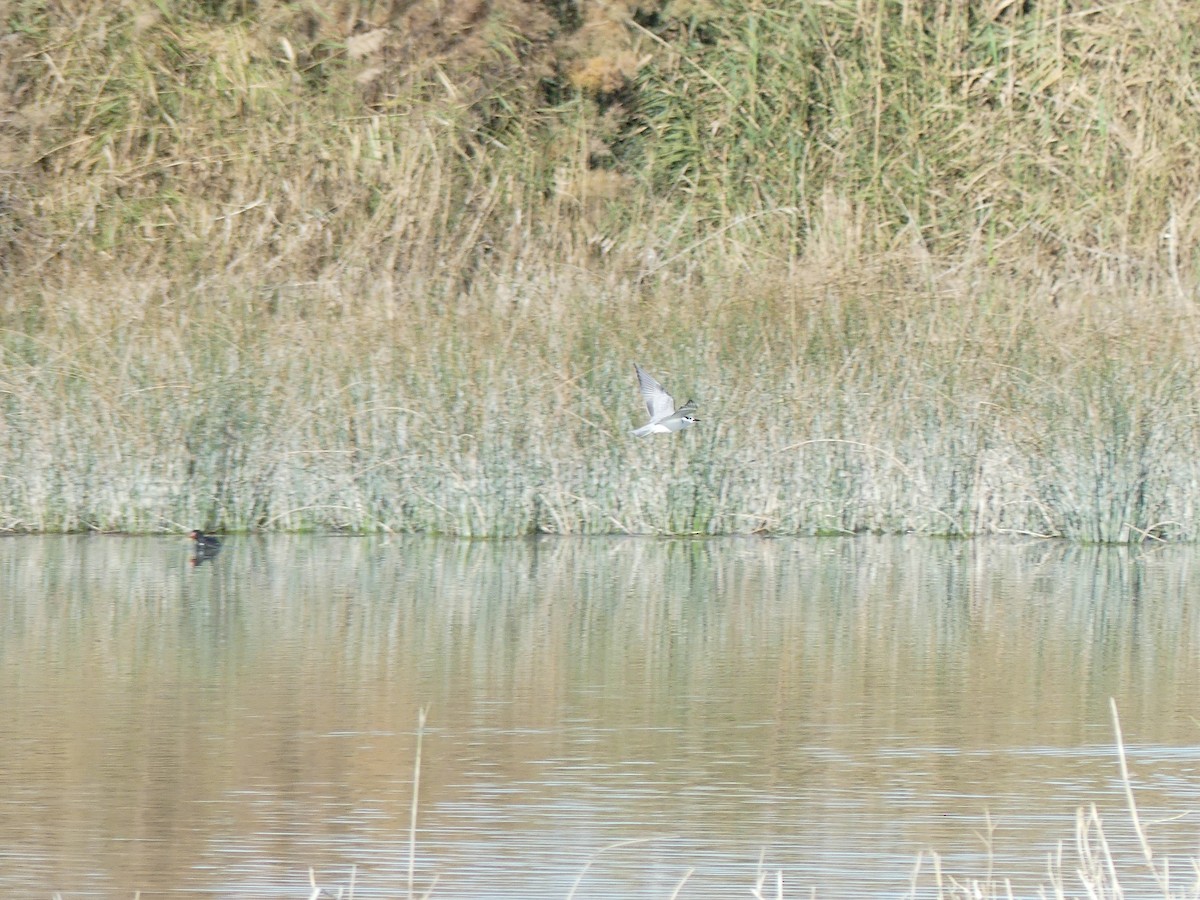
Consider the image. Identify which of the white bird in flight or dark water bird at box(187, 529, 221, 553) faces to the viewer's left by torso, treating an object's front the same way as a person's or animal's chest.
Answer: the dark water bird

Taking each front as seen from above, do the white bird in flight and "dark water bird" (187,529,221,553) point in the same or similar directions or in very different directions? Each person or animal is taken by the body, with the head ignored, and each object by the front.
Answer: very different directions

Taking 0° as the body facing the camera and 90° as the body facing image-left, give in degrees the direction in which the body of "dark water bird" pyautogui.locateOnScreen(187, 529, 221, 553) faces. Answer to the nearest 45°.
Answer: approximately 90°

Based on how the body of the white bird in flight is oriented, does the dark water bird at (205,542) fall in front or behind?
behind

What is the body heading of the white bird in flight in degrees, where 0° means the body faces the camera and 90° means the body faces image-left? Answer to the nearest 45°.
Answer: approximately 270°

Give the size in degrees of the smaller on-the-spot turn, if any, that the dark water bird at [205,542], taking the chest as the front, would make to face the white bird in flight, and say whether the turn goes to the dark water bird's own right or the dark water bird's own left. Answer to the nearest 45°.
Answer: approximately 135° to the dark water bird's own left

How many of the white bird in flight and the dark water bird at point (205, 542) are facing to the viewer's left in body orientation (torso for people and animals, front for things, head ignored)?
1
